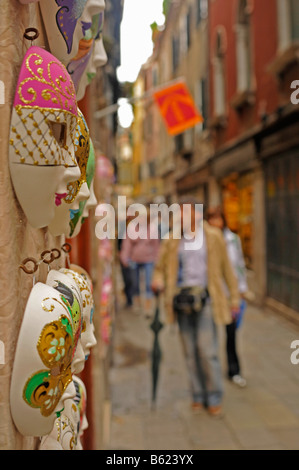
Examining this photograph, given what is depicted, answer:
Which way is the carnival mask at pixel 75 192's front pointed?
to the viewer's right

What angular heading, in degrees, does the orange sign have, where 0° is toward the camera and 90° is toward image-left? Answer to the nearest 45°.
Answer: approximately 0°

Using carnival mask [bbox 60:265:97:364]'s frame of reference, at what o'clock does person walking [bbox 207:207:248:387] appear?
The person walking is roughly at 10 o'clock from the carnival mask.

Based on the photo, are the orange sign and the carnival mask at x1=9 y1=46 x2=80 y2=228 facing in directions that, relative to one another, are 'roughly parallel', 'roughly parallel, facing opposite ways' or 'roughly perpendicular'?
roughly perpendicular

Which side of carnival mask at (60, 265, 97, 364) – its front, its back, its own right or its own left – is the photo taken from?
right

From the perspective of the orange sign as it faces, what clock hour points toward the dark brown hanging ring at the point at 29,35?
The dark brown hanging ring is roughly at 12 o'clock from the orange sign.

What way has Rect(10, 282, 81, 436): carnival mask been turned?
to the viewer's right

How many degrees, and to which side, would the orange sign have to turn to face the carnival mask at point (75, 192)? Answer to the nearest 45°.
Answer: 0° — it already faces it
